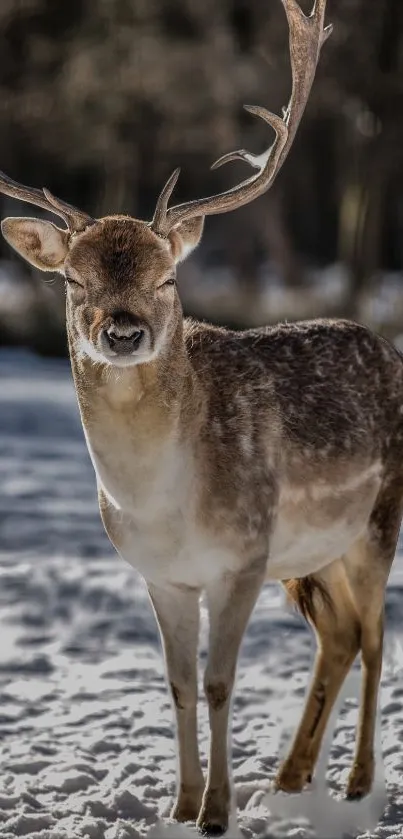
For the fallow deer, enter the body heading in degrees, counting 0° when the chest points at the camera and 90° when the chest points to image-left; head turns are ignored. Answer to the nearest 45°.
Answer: approximately 45°
